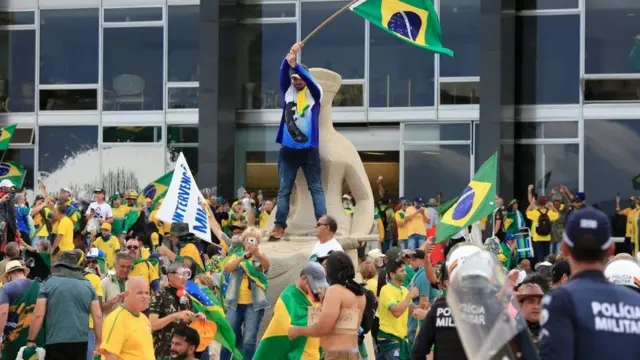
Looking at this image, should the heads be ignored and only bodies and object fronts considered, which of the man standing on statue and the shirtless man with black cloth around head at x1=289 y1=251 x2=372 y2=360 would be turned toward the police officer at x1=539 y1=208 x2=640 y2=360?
the man standing on statue

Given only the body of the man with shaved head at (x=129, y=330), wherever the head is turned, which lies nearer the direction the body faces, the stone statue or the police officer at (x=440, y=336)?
the police officer

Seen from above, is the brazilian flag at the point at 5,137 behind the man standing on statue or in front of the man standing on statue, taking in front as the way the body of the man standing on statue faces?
behind

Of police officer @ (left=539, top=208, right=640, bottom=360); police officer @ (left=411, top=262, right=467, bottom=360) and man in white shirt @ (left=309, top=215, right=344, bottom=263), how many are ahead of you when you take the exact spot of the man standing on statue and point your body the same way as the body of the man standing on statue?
3

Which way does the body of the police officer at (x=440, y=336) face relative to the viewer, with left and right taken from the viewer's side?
facing away from the viewer

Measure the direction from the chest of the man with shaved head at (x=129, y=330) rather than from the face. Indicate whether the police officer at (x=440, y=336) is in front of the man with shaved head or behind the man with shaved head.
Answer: in front

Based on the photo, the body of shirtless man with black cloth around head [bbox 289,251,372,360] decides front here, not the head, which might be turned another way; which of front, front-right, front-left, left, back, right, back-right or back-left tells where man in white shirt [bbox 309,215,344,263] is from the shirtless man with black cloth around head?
front-right

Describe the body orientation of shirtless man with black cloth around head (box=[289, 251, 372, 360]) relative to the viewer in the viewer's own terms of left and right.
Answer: facing away from the viewer and to the left of the viewer

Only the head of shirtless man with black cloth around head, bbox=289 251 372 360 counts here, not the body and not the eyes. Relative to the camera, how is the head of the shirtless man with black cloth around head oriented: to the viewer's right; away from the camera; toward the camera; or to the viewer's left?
away from the camera

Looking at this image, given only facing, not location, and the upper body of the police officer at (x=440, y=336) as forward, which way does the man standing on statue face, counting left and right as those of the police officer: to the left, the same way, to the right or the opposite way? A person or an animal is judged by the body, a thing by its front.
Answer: the opposite way
